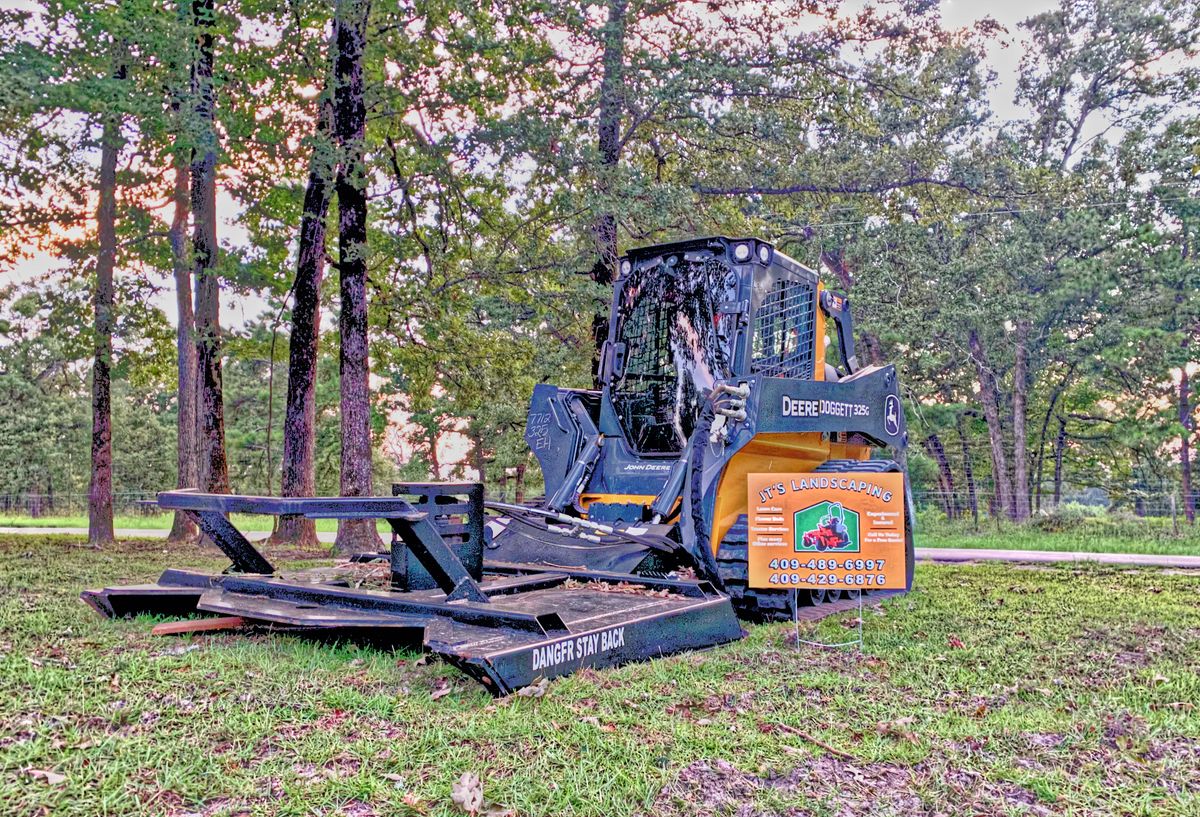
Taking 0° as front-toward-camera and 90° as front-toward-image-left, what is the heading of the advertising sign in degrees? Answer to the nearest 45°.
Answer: approximately 0°

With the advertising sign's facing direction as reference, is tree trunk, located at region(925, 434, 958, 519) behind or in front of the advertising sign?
behind

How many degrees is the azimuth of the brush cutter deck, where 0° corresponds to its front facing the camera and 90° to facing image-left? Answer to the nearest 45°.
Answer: approximately 45°

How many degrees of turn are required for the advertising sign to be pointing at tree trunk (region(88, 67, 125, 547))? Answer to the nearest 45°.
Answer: approximately 135° to its right

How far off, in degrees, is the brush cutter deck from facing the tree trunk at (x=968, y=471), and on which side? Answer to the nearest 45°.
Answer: approximately 180°

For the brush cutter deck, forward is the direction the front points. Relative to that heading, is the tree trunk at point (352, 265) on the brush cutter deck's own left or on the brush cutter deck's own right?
on the brush cutter deck's own right

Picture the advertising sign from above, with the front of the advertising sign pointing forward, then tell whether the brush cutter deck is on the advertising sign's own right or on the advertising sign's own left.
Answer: on the advertising sign's own right
